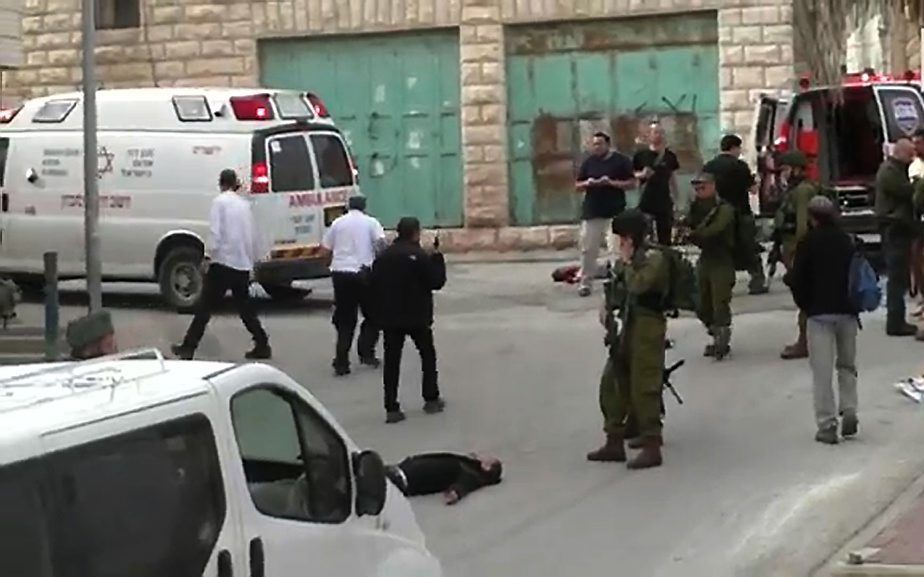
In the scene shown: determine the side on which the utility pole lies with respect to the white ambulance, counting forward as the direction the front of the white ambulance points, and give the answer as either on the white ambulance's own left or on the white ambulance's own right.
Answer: on the white ambulance's own left

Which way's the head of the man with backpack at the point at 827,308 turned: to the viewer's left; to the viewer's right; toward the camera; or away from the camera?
away from the camera

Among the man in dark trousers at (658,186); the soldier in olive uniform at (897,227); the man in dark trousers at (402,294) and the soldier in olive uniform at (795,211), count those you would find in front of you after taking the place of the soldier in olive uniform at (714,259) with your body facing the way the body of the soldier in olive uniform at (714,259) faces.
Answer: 1

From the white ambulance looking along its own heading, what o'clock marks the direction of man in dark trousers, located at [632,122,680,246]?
The man in dark trousers is roughly at 5 o'clock from the white ambulance.

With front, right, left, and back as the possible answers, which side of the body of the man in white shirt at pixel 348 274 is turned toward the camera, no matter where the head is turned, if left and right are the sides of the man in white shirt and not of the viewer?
back

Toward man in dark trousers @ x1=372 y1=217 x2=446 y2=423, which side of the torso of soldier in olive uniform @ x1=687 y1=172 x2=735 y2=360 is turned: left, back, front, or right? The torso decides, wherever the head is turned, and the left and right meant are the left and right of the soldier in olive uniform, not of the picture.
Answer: front

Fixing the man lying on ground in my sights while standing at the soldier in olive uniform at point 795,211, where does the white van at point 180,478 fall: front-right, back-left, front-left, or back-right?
front-left

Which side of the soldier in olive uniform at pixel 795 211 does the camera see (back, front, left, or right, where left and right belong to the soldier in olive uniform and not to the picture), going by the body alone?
left

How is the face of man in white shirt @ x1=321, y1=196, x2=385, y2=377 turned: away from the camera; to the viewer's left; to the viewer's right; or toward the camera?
away from the camera

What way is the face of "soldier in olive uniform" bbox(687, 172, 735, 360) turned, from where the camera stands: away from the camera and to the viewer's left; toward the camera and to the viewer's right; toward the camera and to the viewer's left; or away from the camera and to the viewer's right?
toward the camera and to the viewer's left

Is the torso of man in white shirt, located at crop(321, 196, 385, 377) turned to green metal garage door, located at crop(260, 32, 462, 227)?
yes

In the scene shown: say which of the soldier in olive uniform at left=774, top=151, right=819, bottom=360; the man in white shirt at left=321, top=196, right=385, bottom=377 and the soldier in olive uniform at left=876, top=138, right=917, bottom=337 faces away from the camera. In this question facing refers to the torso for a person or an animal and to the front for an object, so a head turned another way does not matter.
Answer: the man in white shirt

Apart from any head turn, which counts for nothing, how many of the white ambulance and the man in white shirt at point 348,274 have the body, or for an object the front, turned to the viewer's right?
0
